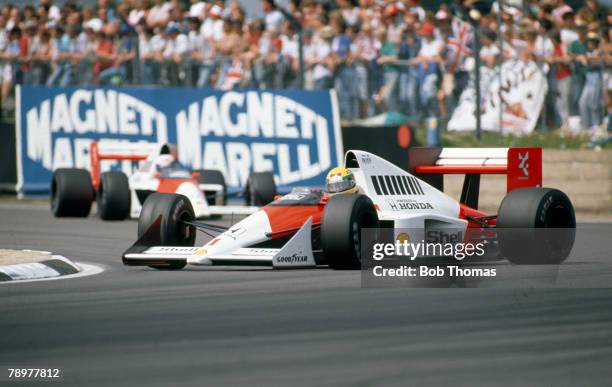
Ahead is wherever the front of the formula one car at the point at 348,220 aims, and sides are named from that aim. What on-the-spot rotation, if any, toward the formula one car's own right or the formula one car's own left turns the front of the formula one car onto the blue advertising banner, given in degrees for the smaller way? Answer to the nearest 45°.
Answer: approximately 135° to the formula one car's own right

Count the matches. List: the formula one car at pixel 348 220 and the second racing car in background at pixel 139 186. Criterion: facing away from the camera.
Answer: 0

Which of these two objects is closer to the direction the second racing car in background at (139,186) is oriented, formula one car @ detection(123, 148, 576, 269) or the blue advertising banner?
the formula one car

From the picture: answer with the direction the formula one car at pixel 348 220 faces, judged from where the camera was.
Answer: facing the viewer and to the left of the viewer

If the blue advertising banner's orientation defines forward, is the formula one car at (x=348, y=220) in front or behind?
in front

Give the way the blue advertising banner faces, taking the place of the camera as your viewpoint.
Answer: facing the viewer

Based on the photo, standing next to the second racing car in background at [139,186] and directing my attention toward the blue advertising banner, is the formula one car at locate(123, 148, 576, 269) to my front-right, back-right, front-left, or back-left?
back-right

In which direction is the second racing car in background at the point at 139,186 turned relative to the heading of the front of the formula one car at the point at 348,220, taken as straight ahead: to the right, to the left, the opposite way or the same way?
to the left
